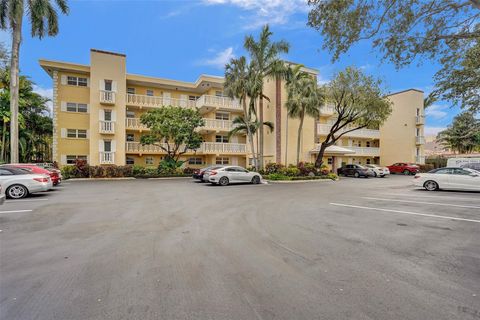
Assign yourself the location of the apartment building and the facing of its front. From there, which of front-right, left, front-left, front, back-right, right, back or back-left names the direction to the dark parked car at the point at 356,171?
left

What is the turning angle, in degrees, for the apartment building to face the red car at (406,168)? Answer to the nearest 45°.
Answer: approximately 90° to its left

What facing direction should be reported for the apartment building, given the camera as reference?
facing the viewer

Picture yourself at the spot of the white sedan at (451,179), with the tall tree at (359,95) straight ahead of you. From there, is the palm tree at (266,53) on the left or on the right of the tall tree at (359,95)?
left

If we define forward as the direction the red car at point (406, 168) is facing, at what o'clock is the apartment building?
The apartment building is roughly at 9 o'clock from the red car.

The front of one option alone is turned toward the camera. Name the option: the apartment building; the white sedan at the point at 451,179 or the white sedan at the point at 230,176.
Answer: the apartment building

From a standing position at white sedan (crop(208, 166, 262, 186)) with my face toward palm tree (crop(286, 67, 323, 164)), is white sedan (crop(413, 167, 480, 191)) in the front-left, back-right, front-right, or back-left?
front-right
